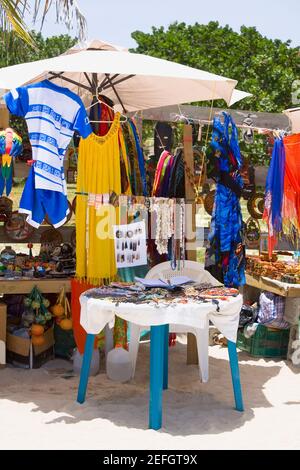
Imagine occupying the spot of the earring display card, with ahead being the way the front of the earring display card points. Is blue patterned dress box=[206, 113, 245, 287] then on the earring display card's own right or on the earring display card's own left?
on the earring display card's own left

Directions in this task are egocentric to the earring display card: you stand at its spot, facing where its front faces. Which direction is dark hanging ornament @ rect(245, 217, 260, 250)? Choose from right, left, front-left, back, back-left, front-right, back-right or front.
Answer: back-left

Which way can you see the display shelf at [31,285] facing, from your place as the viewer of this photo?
facing the viewer

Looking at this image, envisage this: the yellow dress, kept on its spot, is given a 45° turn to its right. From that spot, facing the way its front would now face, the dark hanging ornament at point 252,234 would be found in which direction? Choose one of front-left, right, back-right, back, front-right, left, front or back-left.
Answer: back

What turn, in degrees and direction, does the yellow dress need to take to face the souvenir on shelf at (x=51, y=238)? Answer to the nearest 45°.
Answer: approximately 135° to its right

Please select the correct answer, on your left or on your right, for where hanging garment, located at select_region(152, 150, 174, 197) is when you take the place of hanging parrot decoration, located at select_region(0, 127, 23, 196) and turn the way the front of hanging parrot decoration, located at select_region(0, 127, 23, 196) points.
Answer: on your left

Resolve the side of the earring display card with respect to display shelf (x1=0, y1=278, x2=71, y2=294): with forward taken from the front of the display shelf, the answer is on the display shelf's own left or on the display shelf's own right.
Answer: on the display shelf's own left
